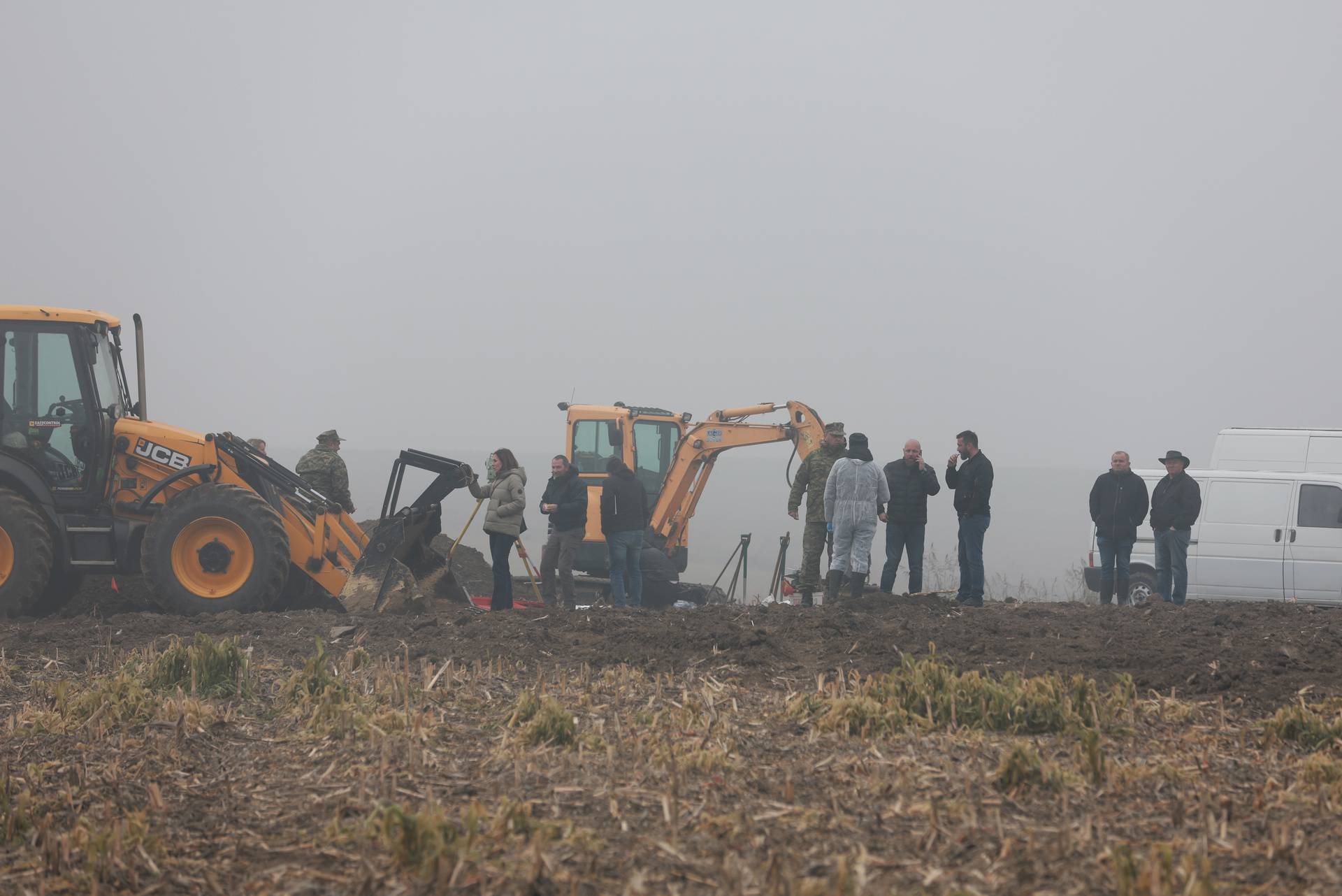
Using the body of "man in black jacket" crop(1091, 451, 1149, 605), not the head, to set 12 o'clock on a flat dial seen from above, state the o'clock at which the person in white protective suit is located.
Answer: The person in white protective suit is roughly at 2 o'clock from the man in black jacket.

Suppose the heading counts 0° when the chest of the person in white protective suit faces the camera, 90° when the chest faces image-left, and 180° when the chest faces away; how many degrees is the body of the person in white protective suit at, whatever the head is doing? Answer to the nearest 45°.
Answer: approximately 180°

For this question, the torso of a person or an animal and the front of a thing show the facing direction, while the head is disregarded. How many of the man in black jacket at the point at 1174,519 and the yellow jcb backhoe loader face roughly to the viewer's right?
1

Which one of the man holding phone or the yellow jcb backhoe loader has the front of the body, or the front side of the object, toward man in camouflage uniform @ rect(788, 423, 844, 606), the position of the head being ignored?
the yellow jcb backhoe loader

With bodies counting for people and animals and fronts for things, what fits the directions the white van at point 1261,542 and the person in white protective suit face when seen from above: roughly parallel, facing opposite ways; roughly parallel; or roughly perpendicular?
roughly perpendicular

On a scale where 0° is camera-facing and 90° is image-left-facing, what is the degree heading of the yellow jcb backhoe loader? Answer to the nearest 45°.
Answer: approximately 270°

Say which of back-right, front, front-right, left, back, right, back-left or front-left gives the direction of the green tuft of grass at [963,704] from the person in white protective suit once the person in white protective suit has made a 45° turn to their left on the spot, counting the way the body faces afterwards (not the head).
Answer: back-left

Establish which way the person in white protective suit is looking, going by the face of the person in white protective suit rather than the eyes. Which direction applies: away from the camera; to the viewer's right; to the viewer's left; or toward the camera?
away from the camera

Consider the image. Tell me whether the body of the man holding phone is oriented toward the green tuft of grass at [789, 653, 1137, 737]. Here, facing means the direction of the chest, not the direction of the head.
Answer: yes
